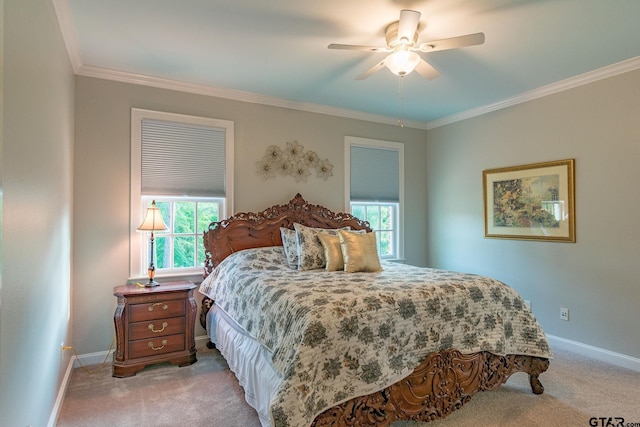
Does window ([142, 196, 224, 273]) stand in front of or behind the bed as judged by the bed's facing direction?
behind

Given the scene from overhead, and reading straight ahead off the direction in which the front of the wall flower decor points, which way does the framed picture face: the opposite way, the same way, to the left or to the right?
to the right

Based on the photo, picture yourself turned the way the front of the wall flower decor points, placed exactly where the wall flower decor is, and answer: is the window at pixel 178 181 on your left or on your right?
on your right

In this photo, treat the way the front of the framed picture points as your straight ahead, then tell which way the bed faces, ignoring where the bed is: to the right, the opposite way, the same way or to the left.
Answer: to the left

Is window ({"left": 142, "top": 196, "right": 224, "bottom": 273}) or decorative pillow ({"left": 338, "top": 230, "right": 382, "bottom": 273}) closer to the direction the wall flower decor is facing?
the decorative pillow

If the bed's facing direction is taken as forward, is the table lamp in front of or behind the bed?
behind

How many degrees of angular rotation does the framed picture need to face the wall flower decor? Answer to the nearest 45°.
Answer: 0° — it already faces it

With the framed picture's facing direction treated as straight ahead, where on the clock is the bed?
The bed is roughly at 11 o'clock from the framed picture.

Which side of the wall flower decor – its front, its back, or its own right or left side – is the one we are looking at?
front

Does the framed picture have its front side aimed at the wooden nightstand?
yes

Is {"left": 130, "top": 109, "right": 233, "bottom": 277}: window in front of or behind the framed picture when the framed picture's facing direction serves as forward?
in front

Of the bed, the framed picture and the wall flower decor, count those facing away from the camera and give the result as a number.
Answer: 0

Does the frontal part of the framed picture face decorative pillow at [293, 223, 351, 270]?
yes

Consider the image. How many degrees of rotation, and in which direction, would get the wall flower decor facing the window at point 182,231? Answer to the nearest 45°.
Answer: approximately 90° to its right

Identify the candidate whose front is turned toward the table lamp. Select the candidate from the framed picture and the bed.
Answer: the framed picture

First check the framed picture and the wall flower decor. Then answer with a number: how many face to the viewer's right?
0

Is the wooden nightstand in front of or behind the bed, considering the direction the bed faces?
behind
